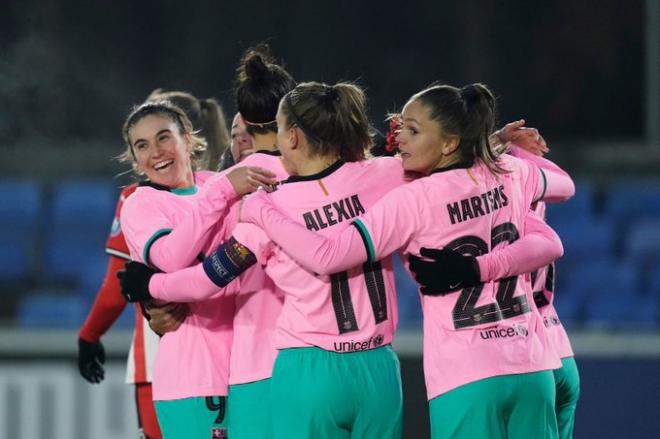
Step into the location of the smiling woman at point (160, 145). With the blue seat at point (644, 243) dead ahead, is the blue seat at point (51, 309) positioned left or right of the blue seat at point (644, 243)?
left

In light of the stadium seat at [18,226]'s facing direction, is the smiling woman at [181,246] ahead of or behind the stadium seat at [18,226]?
ahead

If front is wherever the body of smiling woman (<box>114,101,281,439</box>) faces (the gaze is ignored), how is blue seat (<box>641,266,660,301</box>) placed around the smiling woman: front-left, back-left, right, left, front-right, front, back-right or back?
left

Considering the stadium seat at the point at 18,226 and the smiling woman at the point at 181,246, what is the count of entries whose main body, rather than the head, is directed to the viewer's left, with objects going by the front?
0

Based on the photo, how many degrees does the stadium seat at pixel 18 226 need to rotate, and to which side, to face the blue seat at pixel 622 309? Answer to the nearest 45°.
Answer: approximately 45° to its left

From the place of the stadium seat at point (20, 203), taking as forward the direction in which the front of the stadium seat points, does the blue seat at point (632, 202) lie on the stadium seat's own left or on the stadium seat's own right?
on the stadium seat's own left

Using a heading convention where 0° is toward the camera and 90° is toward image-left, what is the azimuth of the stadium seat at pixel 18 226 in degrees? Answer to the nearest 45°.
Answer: approximately 0°

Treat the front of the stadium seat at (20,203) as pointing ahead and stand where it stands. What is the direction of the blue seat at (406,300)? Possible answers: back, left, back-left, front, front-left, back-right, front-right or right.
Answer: front-left

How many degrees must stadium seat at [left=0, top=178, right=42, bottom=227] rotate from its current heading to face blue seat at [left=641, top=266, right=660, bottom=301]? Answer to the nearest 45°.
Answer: approximately 45° to its left

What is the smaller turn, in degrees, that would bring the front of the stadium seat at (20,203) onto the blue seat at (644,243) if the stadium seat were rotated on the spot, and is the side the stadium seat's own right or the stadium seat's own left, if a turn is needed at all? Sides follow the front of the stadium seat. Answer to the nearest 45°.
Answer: approximately 45° to the stadium seat's own left

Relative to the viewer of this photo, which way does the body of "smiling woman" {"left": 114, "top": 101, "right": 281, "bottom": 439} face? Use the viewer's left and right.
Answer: facing the viewer and to the right of the viewer

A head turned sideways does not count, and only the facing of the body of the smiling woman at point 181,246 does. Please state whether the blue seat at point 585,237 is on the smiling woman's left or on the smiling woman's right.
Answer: on the smiling woman's left

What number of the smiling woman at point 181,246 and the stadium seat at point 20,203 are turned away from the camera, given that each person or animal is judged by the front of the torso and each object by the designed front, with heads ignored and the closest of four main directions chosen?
0
